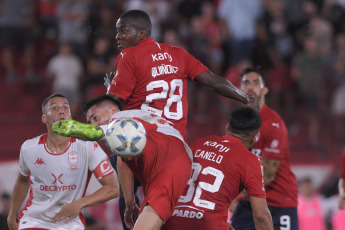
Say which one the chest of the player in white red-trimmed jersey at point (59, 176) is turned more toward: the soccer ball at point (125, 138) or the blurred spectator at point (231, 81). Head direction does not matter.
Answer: the soccer ball

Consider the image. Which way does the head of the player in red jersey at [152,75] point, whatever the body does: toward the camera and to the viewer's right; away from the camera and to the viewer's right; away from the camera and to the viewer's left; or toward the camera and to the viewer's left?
toward the camera and to the viewer's left

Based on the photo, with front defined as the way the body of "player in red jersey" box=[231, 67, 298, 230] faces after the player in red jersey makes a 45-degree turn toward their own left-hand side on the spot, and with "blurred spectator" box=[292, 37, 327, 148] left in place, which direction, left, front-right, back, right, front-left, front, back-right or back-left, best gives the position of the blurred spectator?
back

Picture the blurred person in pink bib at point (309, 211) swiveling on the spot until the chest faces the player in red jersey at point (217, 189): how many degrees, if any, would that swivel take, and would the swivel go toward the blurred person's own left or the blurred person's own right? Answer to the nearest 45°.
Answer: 0° — they already face them

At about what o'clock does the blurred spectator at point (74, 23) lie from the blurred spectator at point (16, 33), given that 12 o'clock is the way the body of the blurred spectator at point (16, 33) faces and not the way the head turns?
the blurred spectator at point (74, 23) is roughly at 10 o'clock from the blurred spectator at point (16, 33).

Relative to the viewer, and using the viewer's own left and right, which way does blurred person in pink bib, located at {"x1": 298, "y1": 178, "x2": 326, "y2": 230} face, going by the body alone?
facing the viewer

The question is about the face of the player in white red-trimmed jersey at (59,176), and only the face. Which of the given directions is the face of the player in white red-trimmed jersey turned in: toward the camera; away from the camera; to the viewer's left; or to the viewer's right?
toward the camera

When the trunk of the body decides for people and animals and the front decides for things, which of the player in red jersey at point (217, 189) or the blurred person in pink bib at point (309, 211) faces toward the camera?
the blurred person in pink bib

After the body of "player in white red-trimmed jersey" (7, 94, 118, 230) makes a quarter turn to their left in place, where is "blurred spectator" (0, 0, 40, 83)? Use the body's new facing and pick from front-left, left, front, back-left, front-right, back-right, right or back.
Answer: left

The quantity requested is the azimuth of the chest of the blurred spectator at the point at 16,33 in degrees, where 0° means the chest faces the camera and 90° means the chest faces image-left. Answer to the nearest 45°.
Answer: approximately 0°

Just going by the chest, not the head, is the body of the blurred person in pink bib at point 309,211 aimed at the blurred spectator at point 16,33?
no

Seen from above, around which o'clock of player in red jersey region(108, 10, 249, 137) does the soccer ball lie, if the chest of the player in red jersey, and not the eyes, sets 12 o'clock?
The soccer ball is roughly at 8 o'clock from the player in red jersey.

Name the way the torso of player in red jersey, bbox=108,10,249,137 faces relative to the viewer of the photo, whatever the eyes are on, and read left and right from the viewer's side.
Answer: facing away from the viewer and to the left of the viewer

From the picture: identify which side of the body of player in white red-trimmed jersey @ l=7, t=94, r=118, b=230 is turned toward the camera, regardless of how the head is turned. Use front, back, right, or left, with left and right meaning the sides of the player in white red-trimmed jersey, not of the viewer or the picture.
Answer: front

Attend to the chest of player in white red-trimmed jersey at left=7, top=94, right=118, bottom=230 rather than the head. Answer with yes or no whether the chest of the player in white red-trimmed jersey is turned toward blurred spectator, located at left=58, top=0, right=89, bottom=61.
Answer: no
